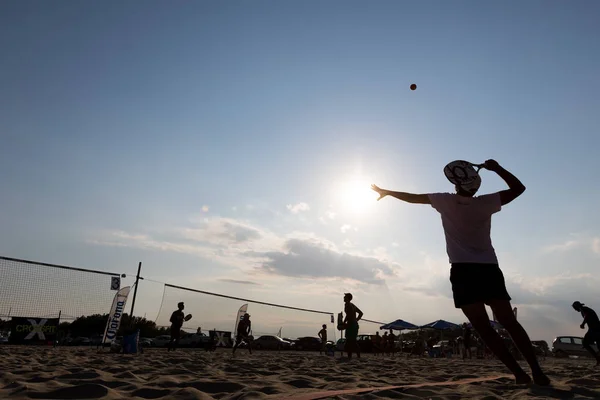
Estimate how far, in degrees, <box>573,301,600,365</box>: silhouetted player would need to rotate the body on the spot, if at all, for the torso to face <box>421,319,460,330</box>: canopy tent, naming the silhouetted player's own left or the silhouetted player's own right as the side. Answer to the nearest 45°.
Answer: approximately 45° to the silhouetted player's own right

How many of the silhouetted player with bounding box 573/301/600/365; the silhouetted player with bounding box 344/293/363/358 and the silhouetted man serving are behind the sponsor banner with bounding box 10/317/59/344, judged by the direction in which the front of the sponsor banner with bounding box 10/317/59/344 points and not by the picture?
0

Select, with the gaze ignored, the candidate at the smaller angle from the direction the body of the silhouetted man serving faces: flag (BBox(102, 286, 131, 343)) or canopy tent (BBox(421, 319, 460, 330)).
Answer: the canopy tent

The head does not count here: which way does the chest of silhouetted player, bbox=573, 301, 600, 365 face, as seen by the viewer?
to the viewer's left

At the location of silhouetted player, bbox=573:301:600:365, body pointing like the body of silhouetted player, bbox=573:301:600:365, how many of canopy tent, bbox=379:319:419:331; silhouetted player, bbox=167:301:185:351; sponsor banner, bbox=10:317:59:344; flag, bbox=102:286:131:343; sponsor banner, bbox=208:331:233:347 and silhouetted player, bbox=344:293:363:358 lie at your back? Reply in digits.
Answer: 0

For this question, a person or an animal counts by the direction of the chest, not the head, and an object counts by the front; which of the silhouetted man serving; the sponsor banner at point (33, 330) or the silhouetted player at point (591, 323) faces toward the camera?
the sponsor banner

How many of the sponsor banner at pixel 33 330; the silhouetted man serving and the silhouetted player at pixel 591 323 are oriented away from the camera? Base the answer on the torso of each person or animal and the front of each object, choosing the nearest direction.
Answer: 1

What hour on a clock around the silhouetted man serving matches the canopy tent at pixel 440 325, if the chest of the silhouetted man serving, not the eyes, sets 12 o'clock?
The canopy tent is roughly at 12 o'clock from the silhouetted man serving.

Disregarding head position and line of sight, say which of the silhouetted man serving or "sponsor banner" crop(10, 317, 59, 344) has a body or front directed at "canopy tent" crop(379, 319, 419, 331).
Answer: the silhouetted man serving

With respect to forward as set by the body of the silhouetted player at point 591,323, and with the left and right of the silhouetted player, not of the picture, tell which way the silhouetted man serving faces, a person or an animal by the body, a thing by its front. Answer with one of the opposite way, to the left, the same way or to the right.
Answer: to the right

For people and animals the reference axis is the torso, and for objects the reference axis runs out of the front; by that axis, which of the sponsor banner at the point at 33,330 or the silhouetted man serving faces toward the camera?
the sponsor banner

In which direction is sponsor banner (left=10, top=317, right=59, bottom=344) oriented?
toward the camera

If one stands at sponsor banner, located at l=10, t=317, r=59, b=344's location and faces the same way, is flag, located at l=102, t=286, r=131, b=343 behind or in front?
in front

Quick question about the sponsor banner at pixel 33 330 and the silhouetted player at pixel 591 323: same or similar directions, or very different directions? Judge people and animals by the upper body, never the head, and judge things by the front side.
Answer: very different directions

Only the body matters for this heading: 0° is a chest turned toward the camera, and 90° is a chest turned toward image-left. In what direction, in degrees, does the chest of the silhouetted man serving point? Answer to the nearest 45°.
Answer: approximately 180°

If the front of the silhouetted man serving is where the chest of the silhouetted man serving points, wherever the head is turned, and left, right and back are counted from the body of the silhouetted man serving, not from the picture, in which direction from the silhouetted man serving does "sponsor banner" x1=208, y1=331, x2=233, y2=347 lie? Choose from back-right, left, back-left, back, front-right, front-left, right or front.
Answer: front-left

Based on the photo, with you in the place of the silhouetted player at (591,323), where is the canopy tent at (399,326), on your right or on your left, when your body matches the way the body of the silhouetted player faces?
on your right

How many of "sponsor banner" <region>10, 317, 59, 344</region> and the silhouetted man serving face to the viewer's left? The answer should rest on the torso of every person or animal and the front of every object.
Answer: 0
